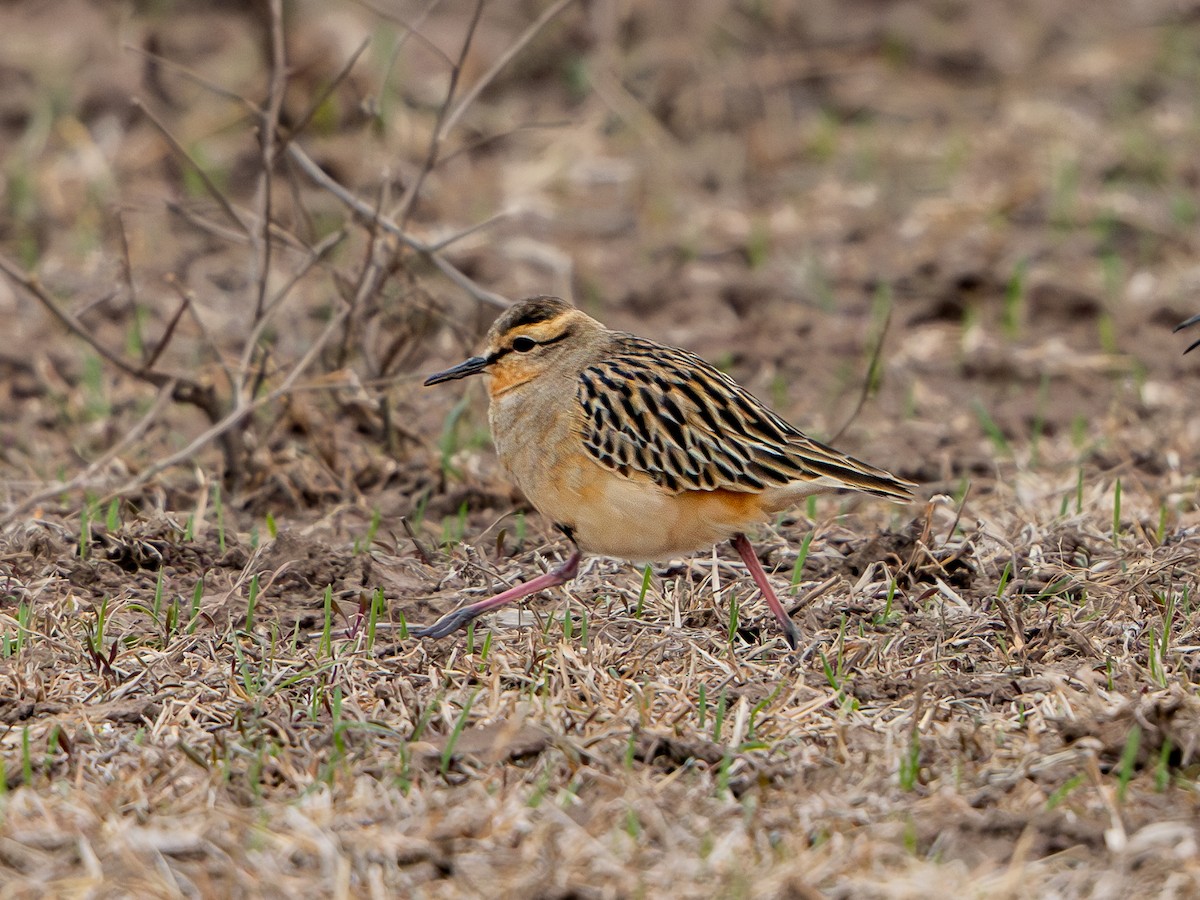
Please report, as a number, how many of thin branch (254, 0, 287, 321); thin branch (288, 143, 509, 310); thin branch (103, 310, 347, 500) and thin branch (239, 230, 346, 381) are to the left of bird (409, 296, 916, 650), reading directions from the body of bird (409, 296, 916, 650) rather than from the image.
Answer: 0

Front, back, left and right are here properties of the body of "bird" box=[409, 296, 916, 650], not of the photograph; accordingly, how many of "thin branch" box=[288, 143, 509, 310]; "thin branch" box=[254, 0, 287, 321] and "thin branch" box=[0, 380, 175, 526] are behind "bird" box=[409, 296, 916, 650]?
0

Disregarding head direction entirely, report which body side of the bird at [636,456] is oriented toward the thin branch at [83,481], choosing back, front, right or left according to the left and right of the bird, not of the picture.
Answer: front

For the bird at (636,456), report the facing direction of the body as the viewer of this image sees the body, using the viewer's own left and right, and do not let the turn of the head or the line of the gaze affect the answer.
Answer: facing to the left of the viewer

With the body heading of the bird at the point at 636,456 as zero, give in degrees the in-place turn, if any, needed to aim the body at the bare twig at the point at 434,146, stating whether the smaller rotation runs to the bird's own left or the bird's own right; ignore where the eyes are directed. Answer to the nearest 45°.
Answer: approximately 45° to the bird's own right

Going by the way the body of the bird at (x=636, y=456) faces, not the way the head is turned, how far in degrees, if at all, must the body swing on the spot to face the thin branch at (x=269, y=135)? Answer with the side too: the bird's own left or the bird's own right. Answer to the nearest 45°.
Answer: approximately 45° to the bird's own right

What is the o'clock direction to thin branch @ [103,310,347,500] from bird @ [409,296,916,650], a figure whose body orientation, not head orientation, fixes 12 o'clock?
The thin branch is roughly at 1 o'clock from the bird.

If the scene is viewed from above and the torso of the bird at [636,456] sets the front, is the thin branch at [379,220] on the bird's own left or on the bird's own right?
on the bird's own right

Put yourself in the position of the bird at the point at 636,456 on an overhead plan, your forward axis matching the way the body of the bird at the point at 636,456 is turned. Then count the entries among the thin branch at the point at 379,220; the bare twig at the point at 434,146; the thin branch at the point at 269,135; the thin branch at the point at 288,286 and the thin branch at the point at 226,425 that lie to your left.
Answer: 0

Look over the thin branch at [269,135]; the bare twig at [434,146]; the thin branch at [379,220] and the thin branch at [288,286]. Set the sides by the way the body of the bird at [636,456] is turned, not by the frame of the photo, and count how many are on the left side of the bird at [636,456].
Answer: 0

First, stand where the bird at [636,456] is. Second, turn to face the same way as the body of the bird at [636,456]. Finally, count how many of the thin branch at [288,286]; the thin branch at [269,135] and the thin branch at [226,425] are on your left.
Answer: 0
